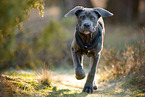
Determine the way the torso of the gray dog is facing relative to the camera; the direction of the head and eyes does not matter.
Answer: toward the camera

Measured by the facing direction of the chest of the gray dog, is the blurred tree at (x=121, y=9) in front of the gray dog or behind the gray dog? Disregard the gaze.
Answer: behind
